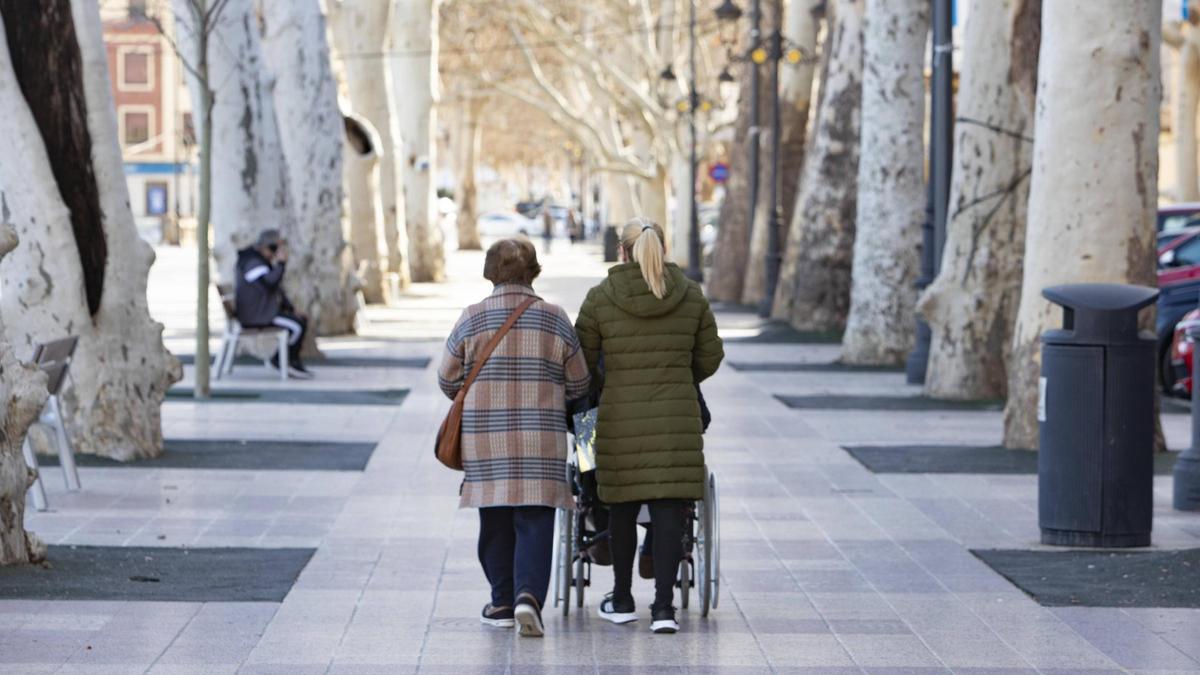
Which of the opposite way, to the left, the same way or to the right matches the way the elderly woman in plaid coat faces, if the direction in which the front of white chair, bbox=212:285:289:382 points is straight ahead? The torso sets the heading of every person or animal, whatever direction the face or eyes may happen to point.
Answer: to the left

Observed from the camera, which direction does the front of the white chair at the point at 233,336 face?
facing to the right of the viewer

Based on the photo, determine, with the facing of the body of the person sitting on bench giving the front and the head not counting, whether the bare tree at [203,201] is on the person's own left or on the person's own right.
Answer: on the person's own right

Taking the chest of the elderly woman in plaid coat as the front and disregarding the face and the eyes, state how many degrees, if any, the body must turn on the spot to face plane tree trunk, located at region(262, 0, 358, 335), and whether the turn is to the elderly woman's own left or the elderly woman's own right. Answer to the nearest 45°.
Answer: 0° — they already face it

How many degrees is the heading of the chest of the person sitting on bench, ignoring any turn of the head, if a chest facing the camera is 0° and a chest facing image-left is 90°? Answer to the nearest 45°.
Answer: approximately 270°

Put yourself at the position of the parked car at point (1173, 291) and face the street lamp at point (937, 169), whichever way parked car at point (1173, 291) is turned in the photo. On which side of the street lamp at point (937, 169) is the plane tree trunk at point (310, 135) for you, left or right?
right

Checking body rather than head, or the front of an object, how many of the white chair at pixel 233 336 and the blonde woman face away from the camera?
1

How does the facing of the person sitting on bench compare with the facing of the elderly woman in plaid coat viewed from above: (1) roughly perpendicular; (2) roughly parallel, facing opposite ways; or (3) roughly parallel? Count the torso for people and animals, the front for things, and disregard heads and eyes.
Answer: roughly perpendicular

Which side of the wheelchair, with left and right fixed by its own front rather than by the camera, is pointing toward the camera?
back

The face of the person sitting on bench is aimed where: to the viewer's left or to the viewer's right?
to the viewer's right

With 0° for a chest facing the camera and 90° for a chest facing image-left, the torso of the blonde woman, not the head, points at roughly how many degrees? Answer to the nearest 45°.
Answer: approximately 180°

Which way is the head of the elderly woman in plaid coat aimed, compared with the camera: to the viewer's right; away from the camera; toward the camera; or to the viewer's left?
away from the camera

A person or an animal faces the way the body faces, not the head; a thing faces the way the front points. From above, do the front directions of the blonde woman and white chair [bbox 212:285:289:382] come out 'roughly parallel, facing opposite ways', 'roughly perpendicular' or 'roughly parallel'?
roughly perpendicular

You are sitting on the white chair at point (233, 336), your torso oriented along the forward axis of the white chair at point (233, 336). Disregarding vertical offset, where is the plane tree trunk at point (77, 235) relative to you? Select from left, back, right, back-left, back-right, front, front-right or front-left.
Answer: right

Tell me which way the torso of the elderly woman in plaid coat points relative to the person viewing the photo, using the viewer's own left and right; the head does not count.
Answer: facing away from the viewer
